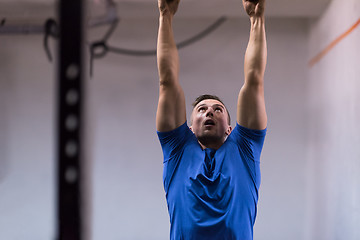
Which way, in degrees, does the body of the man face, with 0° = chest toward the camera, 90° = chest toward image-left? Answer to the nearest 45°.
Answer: approximately 0°

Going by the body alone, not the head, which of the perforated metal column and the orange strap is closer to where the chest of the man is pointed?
the perforated metal column

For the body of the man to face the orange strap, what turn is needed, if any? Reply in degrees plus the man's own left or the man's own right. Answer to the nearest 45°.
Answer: approximately 135° to the man's own left
